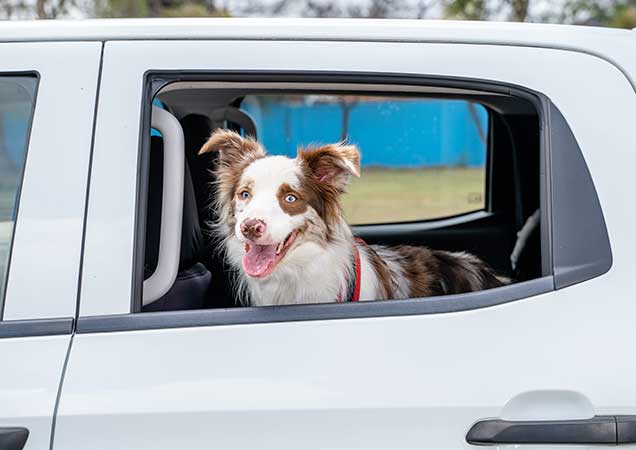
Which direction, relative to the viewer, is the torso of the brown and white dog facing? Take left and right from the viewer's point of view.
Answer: facing the viewer and to the left of the viewer

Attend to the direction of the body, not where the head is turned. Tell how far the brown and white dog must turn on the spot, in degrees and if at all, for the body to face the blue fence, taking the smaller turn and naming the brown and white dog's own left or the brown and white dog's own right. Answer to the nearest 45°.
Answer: approximately 135° to the brown and white dog's own right

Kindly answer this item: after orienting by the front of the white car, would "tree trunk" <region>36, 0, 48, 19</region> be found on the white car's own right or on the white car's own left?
on the white car's own right

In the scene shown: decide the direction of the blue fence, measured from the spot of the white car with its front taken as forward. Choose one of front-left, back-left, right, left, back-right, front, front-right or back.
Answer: right

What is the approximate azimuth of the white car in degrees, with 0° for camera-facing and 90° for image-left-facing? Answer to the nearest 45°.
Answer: approximately 90°

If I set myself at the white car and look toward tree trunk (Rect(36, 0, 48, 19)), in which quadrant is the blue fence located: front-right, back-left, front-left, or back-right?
front-right

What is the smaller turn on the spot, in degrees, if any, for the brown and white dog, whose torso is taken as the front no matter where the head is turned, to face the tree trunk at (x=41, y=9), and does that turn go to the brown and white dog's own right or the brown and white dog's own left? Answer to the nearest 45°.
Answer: approximately 90° to the brown and white dog's own right

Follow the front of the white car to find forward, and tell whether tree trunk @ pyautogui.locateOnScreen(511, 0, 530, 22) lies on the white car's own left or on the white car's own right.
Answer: on the white car's own right
